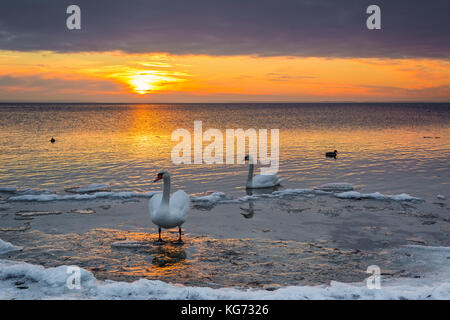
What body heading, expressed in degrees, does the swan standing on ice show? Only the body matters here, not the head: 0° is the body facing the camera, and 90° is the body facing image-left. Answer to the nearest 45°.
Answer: approximately 0°

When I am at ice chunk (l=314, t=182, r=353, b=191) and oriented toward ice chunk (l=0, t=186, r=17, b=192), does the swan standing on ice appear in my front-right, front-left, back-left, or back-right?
front-left

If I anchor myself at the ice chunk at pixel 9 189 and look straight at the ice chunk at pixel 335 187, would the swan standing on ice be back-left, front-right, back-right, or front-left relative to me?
front-right

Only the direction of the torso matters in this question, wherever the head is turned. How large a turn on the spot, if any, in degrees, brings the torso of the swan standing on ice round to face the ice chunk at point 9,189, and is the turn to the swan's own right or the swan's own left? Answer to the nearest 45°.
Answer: approximately 135° to the swan's own right

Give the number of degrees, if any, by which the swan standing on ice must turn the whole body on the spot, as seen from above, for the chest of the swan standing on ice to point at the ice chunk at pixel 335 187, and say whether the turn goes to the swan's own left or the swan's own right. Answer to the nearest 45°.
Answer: approximately 135° to the swan's own left
